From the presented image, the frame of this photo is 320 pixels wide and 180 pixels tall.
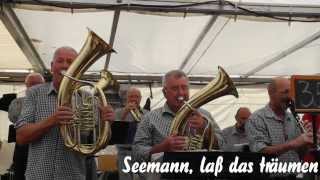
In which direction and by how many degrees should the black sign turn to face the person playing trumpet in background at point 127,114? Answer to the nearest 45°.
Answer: approximately 135° to its right

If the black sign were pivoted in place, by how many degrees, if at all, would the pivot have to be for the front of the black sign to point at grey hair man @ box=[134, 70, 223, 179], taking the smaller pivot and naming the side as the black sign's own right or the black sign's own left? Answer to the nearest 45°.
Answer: approximately 90° to the black sign's own right

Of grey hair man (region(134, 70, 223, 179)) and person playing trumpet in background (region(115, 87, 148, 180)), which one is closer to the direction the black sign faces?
the grey hair man

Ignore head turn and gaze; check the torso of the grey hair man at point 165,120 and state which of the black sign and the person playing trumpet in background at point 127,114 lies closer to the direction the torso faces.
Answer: the black sign

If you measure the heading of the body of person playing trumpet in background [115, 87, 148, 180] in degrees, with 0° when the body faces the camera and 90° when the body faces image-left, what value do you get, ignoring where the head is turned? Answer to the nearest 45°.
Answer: approximately 0°

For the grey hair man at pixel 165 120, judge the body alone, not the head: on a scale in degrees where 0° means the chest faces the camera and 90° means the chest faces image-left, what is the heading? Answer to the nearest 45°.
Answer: approximately 315°

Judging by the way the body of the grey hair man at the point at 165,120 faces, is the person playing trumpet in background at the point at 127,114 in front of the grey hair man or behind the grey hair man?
behind

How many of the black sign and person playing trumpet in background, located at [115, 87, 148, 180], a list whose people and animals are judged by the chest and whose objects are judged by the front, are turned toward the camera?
2

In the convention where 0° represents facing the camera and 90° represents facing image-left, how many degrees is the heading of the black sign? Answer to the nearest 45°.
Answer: approximately 0°

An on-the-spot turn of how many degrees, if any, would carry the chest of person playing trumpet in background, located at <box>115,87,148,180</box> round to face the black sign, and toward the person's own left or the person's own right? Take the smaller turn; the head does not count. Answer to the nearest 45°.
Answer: approximately 45° to the person's own left
